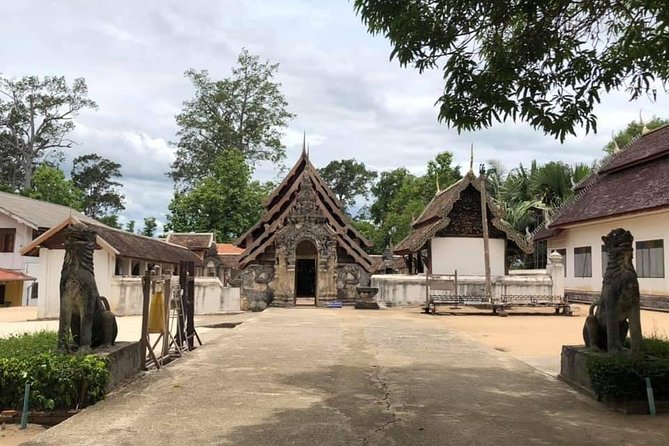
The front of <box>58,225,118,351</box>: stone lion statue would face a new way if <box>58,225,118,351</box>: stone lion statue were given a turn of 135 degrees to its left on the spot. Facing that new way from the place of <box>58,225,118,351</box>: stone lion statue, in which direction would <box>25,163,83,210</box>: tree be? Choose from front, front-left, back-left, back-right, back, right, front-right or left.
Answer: left

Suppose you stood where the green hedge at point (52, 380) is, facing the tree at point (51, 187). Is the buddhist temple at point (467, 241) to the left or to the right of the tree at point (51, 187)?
right

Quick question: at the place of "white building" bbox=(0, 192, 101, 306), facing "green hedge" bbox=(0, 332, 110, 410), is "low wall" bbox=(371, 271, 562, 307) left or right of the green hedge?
left

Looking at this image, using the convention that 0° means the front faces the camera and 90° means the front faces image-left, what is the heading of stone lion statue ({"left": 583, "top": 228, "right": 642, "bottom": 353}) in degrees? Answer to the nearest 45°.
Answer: approximately 315°

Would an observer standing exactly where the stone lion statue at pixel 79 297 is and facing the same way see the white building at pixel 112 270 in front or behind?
behind

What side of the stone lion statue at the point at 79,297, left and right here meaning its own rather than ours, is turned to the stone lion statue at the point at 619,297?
left

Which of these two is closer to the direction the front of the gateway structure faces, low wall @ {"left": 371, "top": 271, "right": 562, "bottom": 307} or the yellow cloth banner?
the yellow cloth banner

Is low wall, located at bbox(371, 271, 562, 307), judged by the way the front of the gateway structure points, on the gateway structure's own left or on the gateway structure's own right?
on the gateway structure's own left

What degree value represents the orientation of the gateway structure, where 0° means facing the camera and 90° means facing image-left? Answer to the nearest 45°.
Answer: approximately 0°

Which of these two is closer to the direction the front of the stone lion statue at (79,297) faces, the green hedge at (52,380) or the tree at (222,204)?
the green hedge

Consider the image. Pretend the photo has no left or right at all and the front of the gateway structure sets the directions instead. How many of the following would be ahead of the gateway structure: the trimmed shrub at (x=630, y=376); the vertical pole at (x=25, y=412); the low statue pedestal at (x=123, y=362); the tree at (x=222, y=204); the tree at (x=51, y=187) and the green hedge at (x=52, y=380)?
4

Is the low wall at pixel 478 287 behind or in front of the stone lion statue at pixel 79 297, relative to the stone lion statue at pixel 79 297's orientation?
behind
